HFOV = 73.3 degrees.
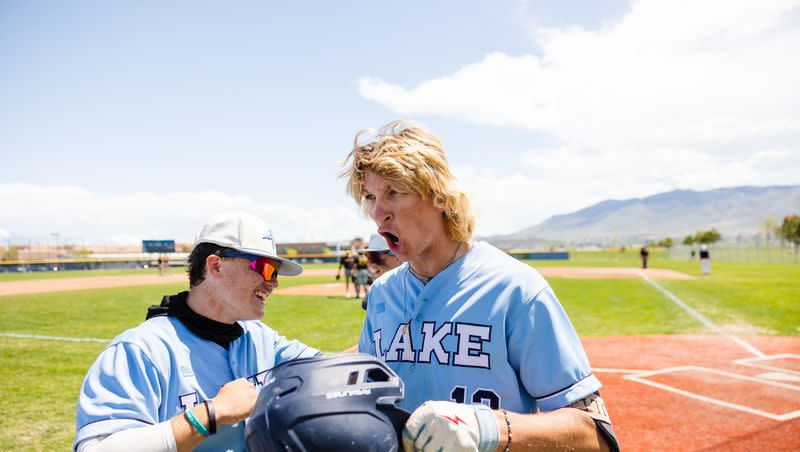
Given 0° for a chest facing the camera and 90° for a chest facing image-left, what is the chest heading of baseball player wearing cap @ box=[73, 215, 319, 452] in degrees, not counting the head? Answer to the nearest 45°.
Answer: approximately 315°

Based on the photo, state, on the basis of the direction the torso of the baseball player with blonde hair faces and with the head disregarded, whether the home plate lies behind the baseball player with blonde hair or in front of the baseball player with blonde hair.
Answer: behind

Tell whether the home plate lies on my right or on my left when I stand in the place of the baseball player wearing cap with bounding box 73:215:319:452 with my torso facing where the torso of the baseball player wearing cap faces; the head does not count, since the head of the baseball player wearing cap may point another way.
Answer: on my left

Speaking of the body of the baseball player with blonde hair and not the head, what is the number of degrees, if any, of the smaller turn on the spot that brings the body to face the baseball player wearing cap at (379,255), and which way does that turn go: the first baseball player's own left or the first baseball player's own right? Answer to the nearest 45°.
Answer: approximately 135° to the first baseball player's own right

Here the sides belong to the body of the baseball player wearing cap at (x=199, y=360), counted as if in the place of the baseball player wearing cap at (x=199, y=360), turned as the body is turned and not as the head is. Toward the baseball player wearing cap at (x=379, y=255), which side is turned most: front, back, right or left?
left

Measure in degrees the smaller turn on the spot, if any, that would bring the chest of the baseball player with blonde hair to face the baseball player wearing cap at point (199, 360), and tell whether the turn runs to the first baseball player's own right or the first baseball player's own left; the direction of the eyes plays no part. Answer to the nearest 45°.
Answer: approximately 45° to the first baseball player's own right

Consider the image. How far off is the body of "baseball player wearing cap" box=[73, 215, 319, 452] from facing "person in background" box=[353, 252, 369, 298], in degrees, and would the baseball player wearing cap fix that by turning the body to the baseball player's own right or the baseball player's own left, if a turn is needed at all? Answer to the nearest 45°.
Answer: approximately 135° to the baseball player's own left

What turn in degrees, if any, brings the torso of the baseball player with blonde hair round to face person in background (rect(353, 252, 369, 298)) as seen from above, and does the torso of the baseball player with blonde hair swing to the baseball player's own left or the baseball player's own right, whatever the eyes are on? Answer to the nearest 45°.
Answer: approximately 135° to the baseball player's own right

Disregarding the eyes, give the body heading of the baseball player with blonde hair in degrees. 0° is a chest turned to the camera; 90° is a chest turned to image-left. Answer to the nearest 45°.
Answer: approximately 45°
